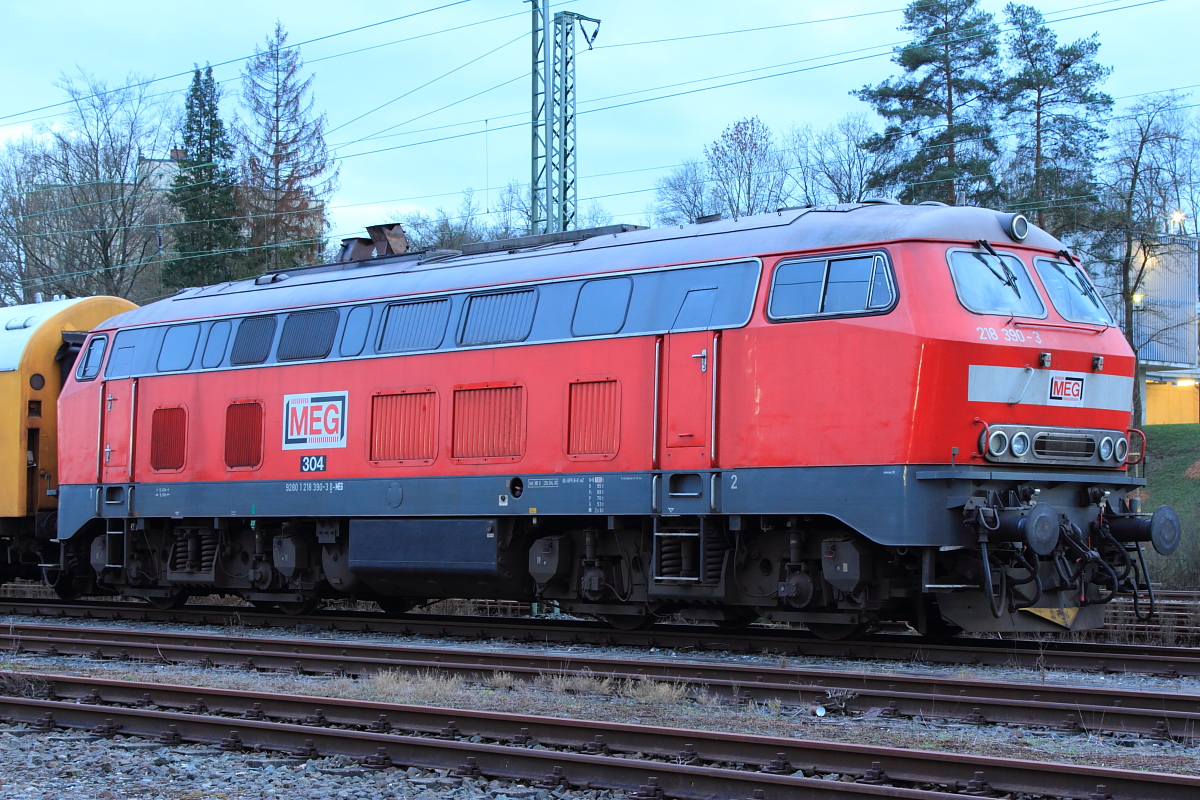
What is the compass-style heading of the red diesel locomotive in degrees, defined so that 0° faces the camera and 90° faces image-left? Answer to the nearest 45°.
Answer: approximately 315°

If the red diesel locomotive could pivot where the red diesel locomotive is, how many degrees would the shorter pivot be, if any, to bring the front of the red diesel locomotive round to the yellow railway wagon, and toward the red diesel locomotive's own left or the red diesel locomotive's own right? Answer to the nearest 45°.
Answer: approximately 180°

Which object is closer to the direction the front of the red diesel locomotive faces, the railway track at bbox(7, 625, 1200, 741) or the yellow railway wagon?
the railway track

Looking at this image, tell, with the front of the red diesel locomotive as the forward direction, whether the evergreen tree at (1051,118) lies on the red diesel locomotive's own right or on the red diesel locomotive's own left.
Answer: on the red diesel locomotive's own left

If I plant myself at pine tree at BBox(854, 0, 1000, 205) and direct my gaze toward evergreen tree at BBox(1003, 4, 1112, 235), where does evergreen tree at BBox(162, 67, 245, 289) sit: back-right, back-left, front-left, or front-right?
back-left

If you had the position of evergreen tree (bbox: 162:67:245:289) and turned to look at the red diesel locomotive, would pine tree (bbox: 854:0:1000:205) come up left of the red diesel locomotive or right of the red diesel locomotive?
left

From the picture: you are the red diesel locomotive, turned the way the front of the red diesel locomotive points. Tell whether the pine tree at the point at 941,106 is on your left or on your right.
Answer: on your left

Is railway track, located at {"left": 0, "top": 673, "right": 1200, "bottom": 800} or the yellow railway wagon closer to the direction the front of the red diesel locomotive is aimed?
the railway track

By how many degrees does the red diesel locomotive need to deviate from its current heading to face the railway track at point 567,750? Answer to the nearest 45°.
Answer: approximately 45° to its right
